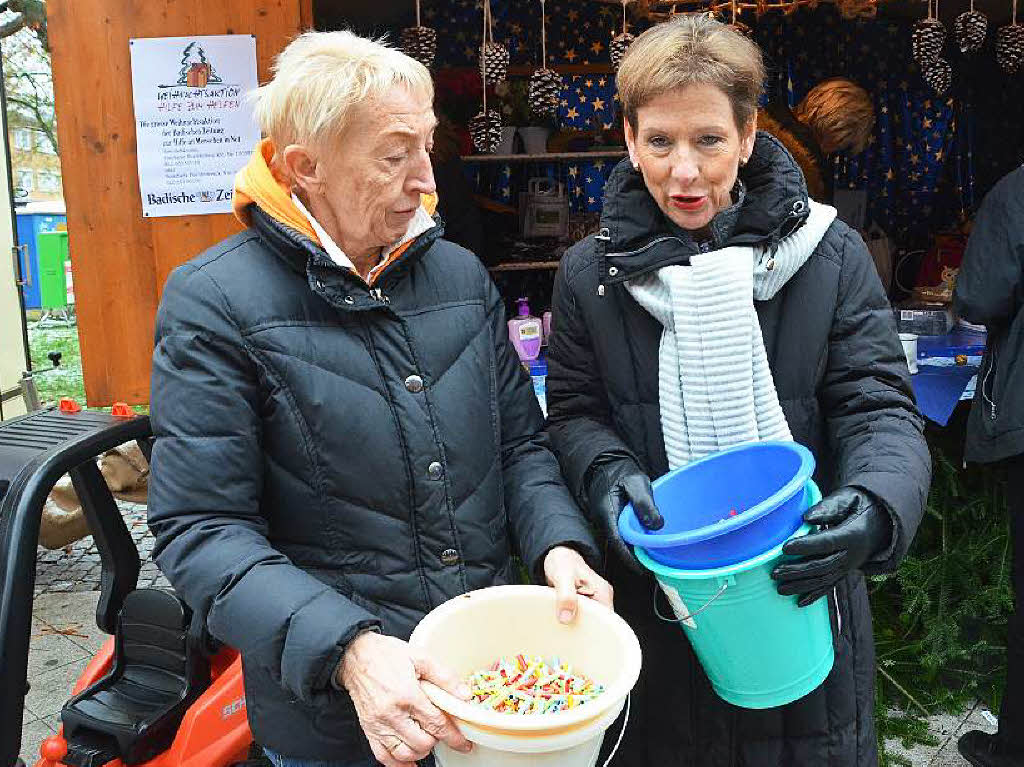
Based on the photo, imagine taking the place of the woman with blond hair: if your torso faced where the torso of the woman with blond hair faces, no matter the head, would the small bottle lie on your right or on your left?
on your left

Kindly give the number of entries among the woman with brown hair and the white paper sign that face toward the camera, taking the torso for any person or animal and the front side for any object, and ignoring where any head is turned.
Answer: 2

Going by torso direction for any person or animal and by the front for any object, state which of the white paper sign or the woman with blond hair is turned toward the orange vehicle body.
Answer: the white paper sign

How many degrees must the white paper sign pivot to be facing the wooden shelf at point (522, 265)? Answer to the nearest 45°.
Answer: approximately 135° to its left

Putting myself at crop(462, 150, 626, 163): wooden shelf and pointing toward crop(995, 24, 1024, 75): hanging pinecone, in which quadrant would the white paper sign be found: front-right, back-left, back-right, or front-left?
back-right

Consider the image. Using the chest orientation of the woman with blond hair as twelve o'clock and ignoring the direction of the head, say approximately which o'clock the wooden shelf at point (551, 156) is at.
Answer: The wooden shelf is roughly at 8 o'clock from the woman with blond hair.

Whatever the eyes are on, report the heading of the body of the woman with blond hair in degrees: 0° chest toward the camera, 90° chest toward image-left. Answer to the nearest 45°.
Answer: approximately 315°

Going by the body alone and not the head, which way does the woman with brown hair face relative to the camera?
toward the camera

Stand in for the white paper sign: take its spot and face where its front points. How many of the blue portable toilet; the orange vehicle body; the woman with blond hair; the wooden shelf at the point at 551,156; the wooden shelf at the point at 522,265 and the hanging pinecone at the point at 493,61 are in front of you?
2

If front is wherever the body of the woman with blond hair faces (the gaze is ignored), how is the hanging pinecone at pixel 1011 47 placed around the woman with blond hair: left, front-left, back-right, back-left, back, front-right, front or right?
left

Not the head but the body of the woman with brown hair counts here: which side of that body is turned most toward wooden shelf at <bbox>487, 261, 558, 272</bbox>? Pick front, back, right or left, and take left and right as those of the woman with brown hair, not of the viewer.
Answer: back

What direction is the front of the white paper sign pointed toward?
toward the camera

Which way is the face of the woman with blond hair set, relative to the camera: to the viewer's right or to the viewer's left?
to the viewer's right

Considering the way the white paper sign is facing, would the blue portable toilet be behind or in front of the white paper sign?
behind

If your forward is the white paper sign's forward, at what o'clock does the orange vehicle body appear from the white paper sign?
The orange vehicle body is roughly at 12 o'clock from the white paper sign.

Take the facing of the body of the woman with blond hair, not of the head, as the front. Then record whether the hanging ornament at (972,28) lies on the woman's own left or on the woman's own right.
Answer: on the woman's own left

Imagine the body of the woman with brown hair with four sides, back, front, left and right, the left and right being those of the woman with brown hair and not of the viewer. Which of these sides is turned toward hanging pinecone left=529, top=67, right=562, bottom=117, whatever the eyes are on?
back
